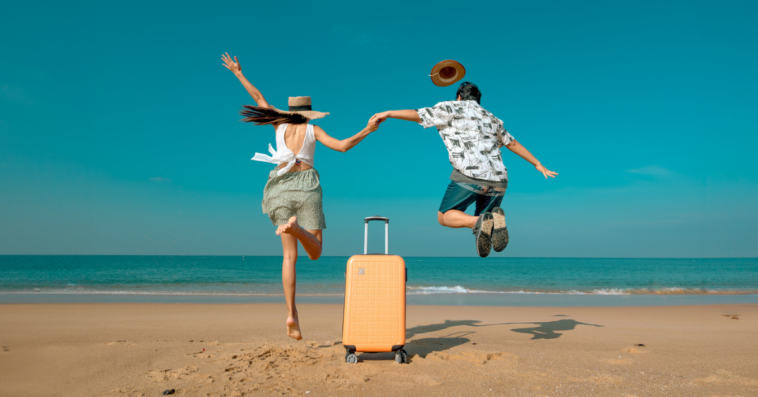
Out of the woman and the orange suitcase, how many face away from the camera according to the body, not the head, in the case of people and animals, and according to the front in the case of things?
1

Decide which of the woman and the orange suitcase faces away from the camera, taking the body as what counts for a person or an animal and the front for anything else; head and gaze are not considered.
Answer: the woman

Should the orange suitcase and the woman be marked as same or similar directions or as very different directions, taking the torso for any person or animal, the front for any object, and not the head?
very different directions

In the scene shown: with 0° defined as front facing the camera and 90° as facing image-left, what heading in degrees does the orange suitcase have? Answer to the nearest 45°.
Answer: approximately 0°

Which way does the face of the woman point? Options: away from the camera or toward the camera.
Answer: away from the camera

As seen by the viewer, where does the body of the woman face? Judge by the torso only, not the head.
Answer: away from the camera
